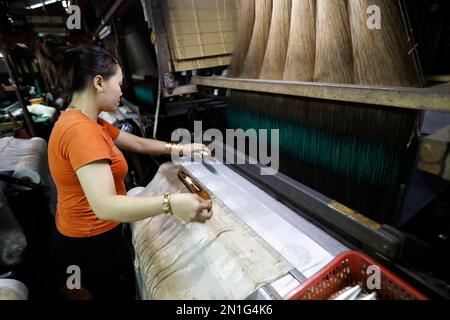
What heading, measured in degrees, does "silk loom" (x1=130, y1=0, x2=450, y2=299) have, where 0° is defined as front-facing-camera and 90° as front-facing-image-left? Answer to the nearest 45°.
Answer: approximately 45°

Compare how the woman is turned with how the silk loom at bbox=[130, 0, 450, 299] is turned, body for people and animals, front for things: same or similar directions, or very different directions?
very different directions

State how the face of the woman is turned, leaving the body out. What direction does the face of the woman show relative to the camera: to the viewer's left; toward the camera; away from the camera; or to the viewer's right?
to the viewer's right

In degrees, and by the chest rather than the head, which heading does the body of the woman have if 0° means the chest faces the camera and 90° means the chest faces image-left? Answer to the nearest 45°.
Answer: approximately 270°

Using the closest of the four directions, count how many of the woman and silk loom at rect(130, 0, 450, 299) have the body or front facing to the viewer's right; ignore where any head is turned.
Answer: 1

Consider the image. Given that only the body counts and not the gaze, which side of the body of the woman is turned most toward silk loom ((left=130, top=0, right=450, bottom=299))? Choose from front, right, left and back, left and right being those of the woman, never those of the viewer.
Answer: front

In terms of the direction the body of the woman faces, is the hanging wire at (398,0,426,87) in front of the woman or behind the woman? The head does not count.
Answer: in front
